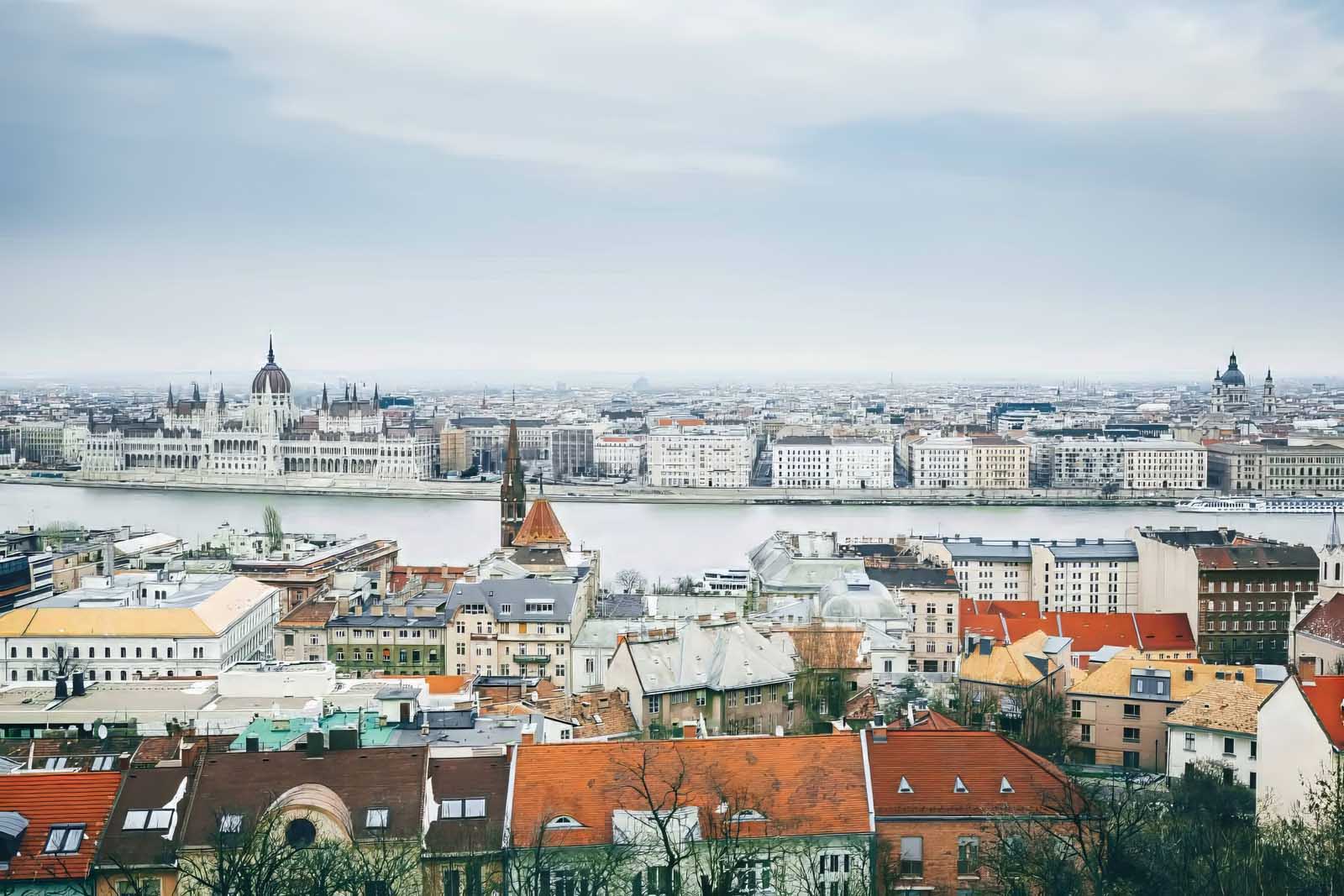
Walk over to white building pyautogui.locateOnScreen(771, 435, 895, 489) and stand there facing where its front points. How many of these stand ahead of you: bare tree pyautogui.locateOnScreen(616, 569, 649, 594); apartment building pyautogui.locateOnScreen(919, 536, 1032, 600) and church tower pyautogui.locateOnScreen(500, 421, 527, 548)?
3

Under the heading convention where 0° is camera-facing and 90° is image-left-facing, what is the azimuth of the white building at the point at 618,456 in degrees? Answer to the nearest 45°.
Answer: approximately 0°

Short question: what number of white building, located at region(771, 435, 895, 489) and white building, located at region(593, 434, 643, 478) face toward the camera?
2

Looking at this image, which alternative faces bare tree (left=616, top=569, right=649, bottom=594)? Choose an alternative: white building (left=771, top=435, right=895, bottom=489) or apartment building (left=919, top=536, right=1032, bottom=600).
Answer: the white building

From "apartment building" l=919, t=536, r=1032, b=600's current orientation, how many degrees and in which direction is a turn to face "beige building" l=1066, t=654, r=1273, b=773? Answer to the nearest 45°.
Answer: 0° — it already faces it

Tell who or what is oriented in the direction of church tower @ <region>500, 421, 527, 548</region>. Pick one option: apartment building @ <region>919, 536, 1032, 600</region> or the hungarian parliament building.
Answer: the hungarian parliament building

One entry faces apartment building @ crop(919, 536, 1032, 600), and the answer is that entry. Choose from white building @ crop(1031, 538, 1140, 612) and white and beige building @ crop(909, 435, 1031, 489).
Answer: the white and beige building

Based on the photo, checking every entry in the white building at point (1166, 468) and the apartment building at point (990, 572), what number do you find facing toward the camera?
2

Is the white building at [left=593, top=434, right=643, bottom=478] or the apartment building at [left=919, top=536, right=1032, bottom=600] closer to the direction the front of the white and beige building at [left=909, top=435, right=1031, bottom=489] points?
the apartment building
